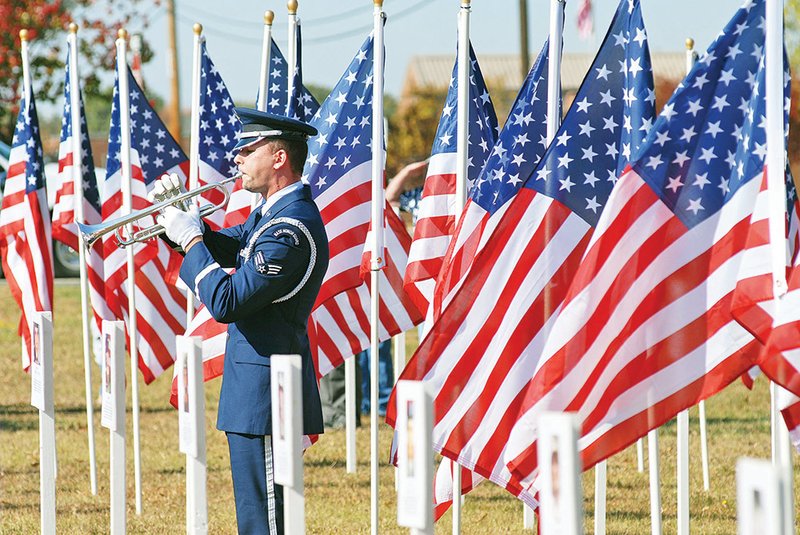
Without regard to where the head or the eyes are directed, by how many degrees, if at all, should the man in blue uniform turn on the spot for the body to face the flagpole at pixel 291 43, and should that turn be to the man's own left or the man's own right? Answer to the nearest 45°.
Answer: approximately 90° to the man's own right

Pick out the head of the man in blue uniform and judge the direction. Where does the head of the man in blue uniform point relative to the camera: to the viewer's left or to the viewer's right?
to the viewer's left

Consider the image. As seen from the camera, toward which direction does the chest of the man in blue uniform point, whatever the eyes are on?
to the viewer's left

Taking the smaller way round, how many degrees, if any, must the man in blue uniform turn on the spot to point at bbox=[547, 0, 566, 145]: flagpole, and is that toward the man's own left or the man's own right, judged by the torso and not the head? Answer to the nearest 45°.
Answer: approximately 135° to the man's own right

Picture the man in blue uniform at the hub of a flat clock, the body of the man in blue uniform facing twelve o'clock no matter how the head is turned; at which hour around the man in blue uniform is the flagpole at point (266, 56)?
The flagpole is roughly at 3 o'clock from the man in blue uniform.
